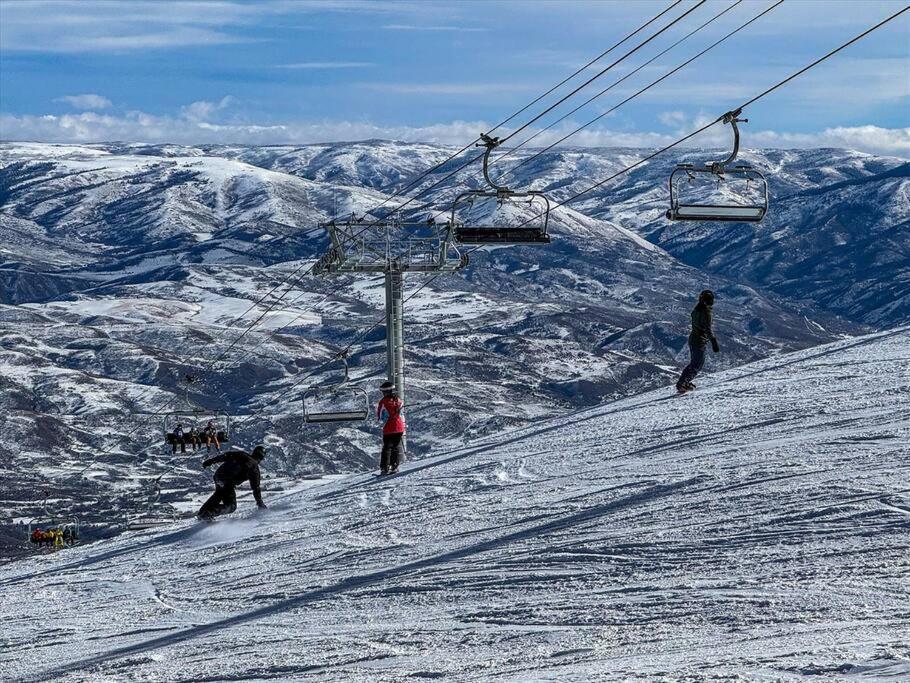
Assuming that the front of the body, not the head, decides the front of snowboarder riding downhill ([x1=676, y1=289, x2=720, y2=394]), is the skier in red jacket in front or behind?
behind

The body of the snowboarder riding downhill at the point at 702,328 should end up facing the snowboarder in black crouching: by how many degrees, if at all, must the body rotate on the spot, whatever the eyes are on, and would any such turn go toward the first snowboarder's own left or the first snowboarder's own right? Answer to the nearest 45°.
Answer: approximately 180°

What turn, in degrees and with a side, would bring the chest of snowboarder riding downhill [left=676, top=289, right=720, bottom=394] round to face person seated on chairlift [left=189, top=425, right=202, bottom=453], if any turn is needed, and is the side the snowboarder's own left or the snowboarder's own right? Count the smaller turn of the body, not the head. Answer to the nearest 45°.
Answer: approximately 135° to the snowboarder's own left
